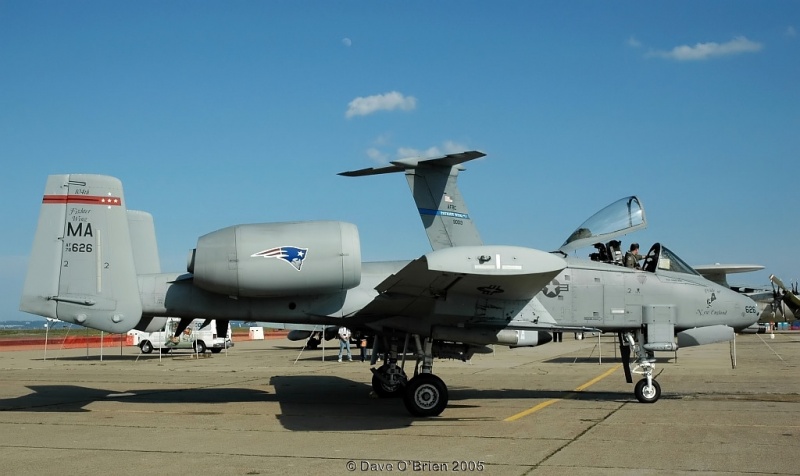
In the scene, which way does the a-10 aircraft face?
to the viewer's right
